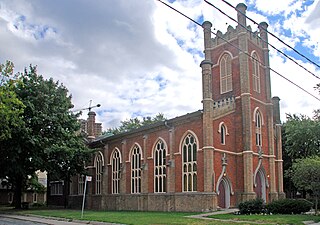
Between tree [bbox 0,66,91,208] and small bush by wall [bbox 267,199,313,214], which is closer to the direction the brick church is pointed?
the small bush by wall

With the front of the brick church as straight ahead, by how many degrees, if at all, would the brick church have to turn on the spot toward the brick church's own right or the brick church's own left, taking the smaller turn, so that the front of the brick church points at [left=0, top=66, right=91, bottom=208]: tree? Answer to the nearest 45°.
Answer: approximately 135° to the brick church's own right

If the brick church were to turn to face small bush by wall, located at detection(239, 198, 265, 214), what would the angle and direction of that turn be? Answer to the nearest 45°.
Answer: approximately 45° to its right

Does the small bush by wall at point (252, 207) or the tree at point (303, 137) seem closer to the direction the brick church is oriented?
the small bush by wall

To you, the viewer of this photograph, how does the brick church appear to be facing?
facing the viewer and to the right of the viewer

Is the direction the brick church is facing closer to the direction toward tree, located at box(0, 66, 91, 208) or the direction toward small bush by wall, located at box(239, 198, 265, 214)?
the small bush by wall

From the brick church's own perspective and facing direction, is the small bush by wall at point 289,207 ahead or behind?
ahead

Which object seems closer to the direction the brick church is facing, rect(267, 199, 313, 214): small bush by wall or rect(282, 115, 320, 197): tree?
the small bush by wall

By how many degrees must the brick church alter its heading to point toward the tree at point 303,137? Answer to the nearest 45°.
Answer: approximately 90° to its left
